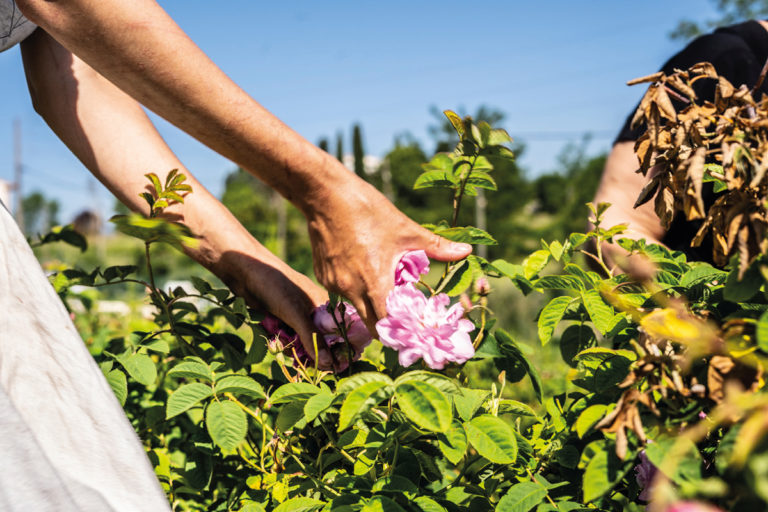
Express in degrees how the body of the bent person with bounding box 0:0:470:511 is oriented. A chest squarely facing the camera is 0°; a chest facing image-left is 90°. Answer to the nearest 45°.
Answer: approximately 270°
